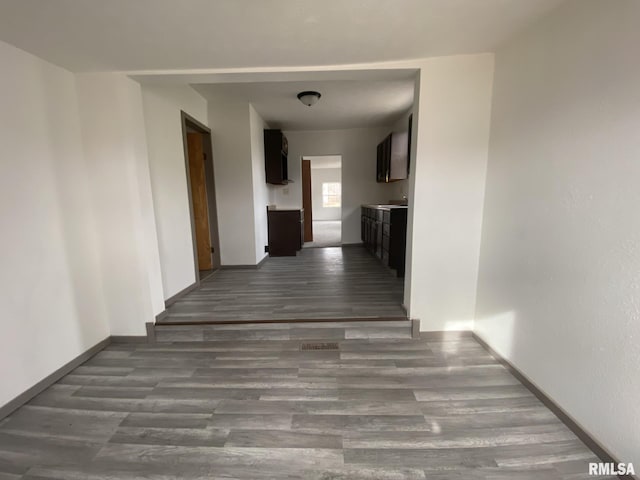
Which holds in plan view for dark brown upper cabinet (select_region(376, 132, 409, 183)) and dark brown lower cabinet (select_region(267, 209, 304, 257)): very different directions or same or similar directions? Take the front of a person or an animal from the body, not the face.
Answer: very different directions

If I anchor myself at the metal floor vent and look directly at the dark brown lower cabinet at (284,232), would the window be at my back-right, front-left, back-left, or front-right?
front-right

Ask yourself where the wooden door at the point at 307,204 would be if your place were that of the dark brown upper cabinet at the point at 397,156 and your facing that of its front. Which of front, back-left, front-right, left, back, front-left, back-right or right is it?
front-right

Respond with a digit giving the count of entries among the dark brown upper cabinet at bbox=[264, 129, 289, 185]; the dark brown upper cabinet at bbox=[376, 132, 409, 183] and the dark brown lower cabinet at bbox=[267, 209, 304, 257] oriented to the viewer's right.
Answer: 2

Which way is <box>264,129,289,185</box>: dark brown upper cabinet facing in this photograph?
to the viewer's right

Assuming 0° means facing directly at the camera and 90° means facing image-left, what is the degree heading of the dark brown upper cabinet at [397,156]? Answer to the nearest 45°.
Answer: approximately 90°

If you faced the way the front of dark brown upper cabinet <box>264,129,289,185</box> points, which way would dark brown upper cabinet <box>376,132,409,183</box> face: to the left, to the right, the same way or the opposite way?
the opposite way

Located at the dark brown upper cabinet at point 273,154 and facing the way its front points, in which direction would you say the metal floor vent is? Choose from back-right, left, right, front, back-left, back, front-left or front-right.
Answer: right

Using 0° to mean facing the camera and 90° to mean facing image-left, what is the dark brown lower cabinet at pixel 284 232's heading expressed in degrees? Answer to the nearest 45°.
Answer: approximately 270°

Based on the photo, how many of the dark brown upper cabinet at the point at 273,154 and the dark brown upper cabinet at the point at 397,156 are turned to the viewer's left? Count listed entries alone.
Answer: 1

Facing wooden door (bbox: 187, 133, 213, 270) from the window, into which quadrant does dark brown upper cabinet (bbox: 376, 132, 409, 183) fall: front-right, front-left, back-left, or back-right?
front-left
